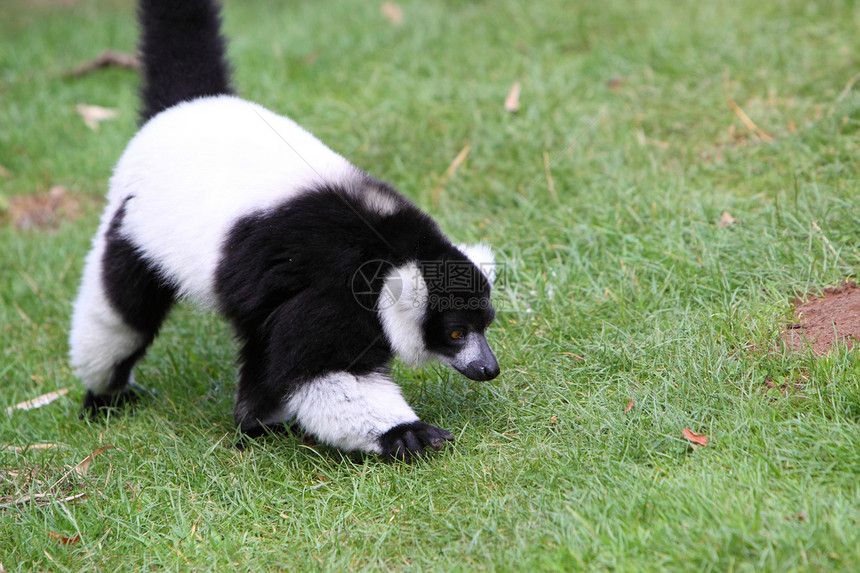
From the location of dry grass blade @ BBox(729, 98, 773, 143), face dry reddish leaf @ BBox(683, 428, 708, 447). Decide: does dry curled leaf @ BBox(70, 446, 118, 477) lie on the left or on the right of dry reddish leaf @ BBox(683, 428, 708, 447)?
right

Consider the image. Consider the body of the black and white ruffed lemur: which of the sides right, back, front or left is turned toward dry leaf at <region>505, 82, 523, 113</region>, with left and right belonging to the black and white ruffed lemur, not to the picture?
left

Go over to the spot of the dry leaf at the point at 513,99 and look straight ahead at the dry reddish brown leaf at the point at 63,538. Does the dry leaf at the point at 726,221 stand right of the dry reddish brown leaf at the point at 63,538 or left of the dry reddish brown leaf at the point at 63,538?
left

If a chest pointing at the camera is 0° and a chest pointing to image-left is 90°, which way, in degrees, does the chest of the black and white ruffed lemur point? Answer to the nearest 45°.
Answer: approximately 315°

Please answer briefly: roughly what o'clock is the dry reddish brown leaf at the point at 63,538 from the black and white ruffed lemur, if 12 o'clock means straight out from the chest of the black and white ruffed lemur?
The dry reddish brown leaf is roughly at 3 o'clock from the black and white ruffed lemur.
